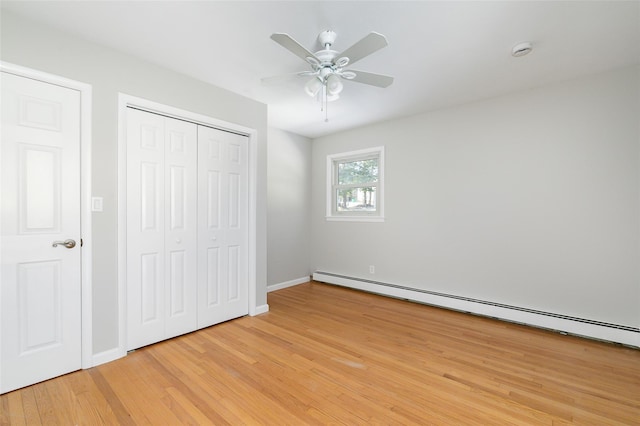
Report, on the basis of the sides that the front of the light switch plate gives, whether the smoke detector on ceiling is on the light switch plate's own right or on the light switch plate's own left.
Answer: on the light switch plate's own left

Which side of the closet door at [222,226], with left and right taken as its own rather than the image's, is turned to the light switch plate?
right

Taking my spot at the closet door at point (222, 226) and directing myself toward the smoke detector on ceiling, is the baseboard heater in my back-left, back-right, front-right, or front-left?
front-left

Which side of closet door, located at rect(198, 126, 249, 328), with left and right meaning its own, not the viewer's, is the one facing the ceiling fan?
front

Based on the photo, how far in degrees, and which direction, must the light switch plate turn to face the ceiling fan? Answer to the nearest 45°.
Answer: approximately 45° to its left

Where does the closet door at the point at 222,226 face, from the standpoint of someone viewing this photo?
facing the viewer and to the right of the viewer

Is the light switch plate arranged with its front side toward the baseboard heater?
no

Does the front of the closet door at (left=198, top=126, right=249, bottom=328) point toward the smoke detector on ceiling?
yes

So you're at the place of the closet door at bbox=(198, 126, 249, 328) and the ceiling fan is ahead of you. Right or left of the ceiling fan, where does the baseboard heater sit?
left

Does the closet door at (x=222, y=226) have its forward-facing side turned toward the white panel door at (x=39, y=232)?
no

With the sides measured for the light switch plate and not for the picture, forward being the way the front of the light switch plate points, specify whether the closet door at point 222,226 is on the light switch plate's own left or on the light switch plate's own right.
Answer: on the light switch plate's own left

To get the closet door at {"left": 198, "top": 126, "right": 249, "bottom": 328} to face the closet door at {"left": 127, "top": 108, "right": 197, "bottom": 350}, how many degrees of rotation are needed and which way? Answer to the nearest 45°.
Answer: approximately 90° to its right

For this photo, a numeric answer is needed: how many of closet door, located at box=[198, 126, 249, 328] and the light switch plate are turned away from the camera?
0

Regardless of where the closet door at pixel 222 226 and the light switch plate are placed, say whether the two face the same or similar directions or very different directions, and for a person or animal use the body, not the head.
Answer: same or similar directions
